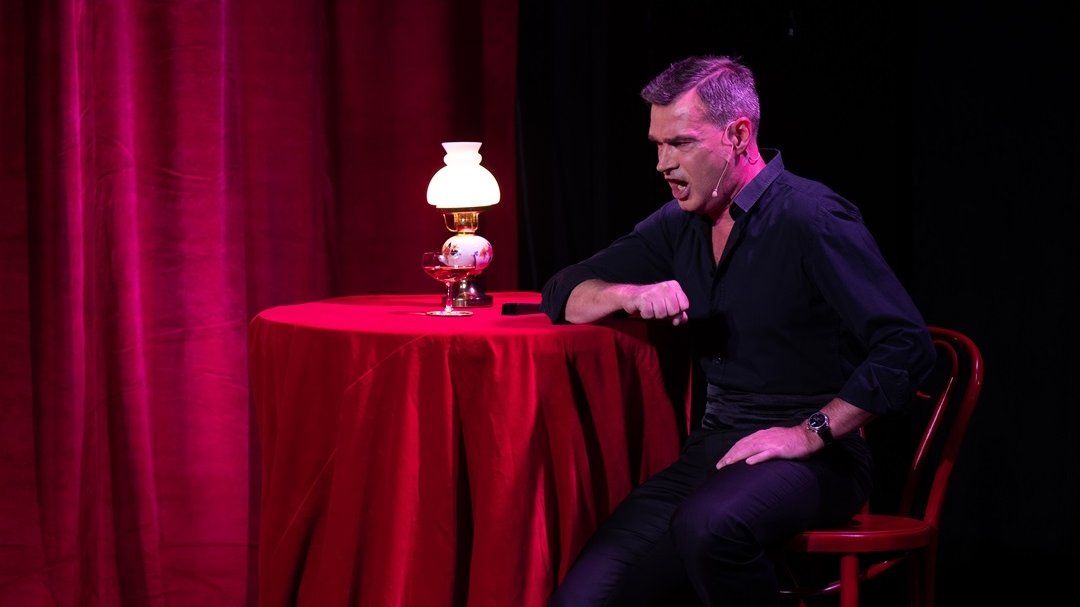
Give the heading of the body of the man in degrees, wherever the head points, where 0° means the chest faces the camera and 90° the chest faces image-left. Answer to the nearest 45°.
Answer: approximately 45°
